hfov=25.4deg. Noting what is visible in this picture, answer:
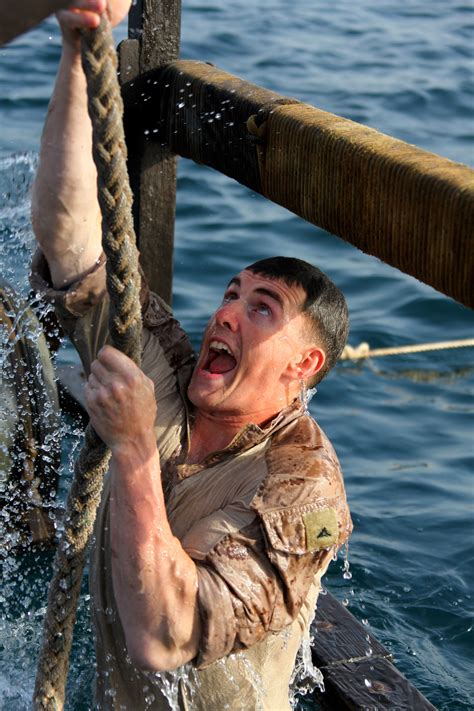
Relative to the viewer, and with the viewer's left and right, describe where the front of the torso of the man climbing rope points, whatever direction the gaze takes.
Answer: facing the viewer and to the left of the viewer

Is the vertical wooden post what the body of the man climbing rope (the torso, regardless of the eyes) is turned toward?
no

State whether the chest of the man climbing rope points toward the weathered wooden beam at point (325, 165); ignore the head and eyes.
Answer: no

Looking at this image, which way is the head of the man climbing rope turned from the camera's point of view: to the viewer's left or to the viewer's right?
to the viewer's left

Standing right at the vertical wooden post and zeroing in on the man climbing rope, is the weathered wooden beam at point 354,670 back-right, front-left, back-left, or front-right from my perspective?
front-left

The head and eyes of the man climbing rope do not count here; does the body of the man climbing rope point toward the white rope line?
no
